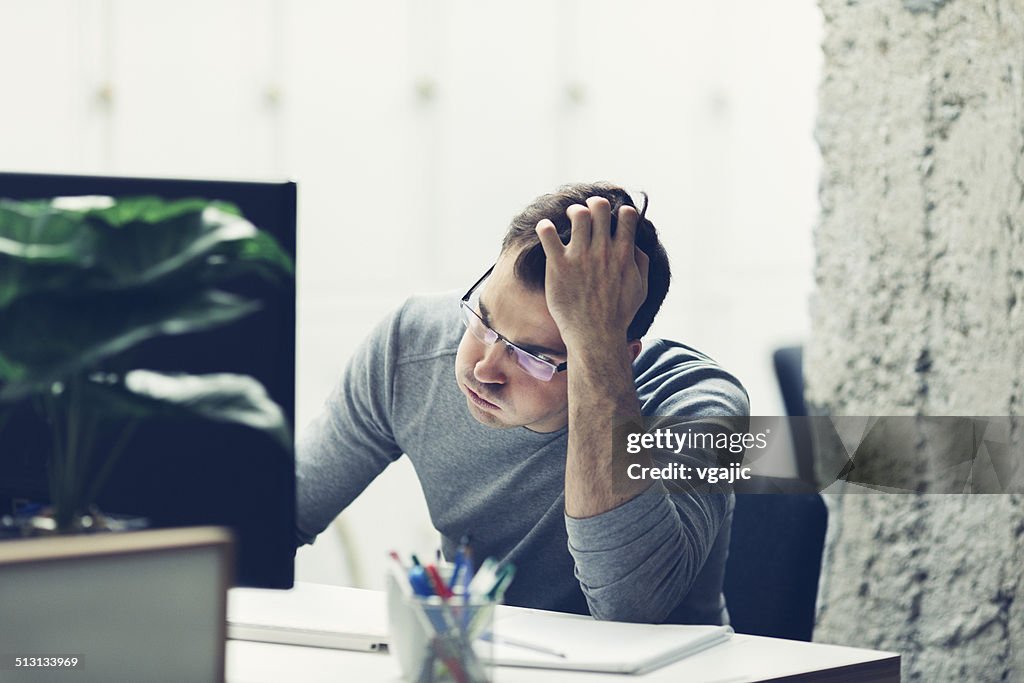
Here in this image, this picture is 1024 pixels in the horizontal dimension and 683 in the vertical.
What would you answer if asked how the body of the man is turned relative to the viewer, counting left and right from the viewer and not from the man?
facing the viewer and to the left of the viewer

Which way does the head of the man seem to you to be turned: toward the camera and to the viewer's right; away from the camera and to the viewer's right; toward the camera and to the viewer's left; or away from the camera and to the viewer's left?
toward the camera and to the viewer's left
